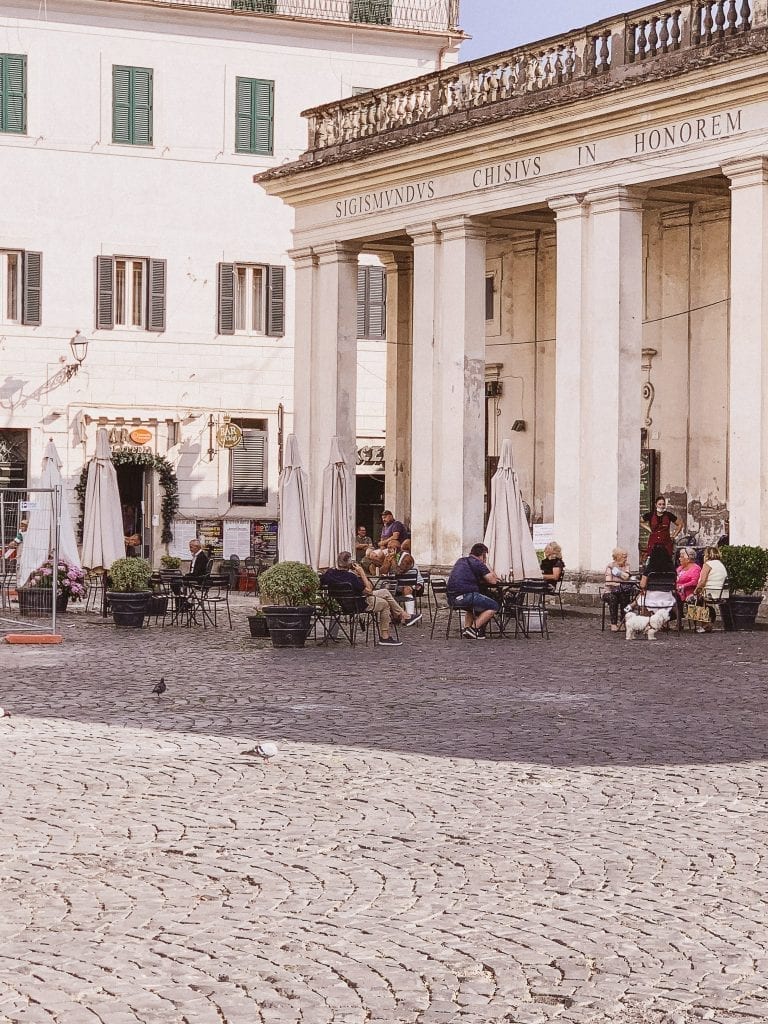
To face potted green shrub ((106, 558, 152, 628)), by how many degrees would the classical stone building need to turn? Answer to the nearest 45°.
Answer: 0° — it already faces it

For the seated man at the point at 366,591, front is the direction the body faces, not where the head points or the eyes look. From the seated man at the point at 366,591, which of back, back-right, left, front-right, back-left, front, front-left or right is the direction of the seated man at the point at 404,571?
left

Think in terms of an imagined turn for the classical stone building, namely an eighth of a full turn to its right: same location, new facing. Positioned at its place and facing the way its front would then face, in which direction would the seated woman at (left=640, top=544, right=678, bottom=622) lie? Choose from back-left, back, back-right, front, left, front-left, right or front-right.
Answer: left

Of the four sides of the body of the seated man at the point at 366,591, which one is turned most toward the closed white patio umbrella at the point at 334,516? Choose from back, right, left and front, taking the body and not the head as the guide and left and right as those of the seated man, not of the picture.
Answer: left

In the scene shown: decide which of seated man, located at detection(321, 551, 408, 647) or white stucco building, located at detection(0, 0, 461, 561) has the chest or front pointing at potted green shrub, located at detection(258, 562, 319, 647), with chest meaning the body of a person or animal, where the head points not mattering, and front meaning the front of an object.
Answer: the white stucco building

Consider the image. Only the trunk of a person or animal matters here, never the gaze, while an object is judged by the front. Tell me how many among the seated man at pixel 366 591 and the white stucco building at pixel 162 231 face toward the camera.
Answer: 1

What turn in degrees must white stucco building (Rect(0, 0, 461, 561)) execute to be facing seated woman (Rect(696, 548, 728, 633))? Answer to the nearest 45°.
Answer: approximately 45° to its left

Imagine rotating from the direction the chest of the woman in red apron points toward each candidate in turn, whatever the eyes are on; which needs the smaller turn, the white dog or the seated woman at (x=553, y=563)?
the white dog

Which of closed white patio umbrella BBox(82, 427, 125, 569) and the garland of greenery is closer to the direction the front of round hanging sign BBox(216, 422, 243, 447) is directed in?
the closed white patio umbrella

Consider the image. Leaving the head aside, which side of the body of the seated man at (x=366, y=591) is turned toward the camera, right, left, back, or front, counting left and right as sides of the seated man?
right

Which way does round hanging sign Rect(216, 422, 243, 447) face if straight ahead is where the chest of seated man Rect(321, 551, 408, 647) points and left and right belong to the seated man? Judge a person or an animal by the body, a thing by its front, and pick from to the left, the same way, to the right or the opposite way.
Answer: to the right
